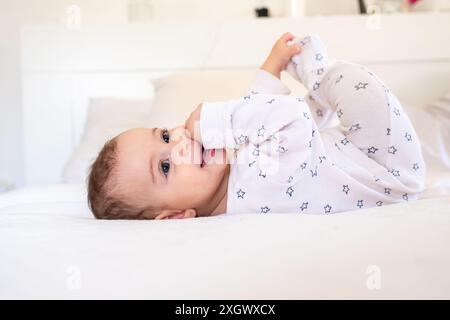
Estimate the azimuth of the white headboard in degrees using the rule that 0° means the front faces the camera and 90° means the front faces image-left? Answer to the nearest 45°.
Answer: approximately 0°

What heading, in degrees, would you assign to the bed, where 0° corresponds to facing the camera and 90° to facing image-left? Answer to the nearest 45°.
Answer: approximately 0°
